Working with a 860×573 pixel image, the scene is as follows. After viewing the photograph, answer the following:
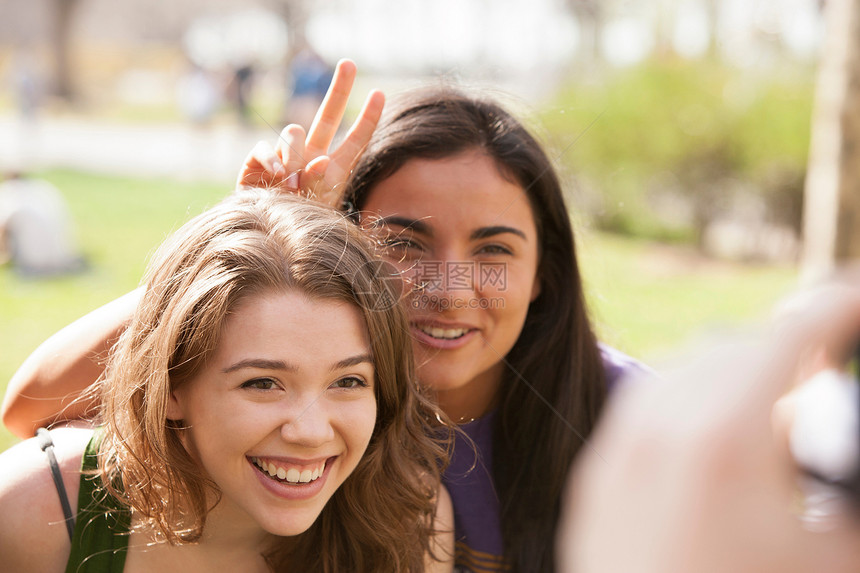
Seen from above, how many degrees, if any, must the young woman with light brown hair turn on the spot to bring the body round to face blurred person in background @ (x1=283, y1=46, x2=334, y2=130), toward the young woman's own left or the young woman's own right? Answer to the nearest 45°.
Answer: approximately 135° to the young woman's own left

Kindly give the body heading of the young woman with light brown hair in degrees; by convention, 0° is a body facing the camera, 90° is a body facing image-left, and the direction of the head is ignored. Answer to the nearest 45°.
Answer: approximately 315°

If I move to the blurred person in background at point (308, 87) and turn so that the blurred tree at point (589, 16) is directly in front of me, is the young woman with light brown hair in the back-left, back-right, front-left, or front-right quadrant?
back-right

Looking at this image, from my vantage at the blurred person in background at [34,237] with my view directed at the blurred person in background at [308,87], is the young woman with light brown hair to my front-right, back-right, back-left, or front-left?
back-right

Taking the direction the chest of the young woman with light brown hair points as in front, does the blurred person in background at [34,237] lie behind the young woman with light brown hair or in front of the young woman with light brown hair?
behind

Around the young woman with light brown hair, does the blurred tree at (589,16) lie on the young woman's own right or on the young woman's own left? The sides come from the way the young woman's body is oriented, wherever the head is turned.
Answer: on the young woman's own left
